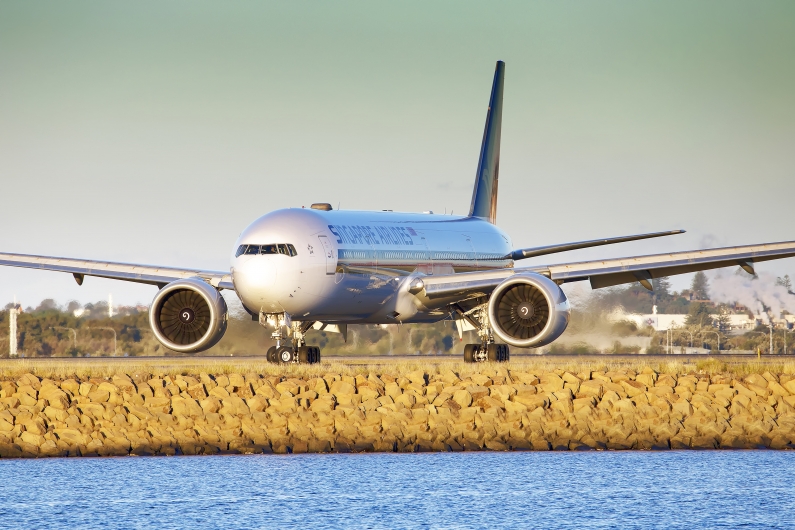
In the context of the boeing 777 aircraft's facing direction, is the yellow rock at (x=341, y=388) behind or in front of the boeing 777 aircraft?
in front

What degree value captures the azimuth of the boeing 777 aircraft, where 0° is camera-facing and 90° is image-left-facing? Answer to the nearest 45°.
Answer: approximately 0°

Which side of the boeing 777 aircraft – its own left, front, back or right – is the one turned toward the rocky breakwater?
front

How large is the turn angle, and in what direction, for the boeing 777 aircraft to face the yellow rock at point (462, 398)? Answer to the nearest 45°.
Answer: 0° — it already faces it

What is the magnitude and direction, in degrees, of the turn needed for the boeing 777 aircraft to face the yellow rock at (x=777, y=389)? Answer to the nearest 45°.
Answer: approximately 45° to its left

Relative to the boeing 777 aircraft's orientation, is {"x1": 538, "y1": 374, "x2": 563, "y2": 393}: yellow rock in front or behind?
in front

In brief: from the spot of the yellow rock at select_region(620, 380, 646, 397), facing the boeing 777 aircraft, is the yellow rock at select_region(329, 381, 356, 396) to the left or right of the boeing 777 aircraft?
left

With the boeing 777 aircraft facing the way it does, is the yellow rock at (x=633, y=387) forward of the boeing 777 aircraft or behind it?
forward
